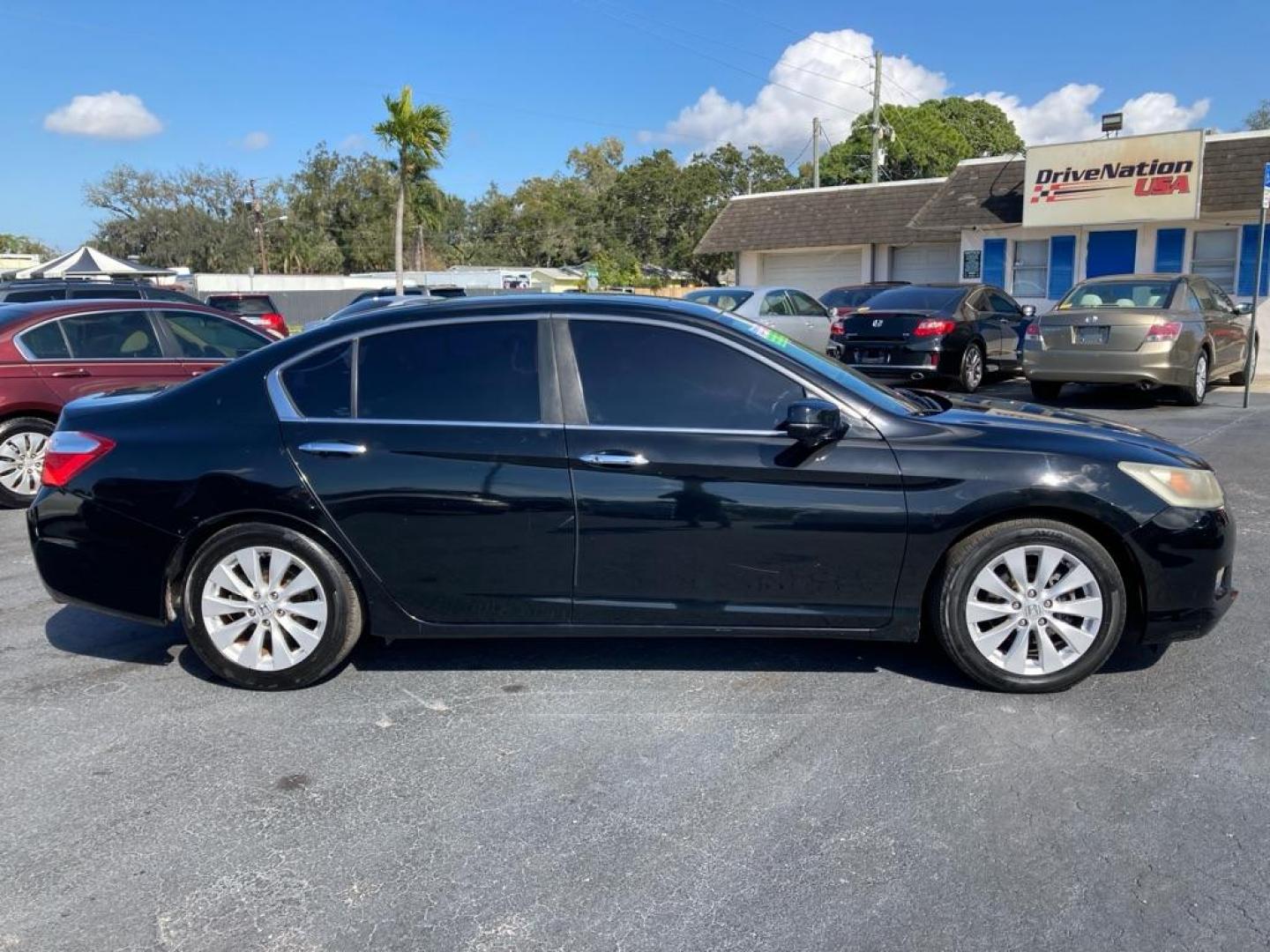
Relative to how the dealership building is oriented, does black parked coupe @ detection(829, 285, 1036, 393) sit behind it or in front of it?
in front

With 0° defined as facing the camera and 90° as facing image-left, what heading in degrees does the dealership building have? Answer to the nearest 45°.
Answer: approximately 45°

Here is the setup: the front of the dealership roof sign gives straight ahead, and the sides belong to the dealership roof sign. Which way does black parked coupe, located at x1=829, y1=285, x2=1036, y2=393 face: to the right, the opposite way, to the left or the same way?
the opposite way

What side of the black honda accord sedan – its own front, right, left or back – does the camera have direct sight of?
right
